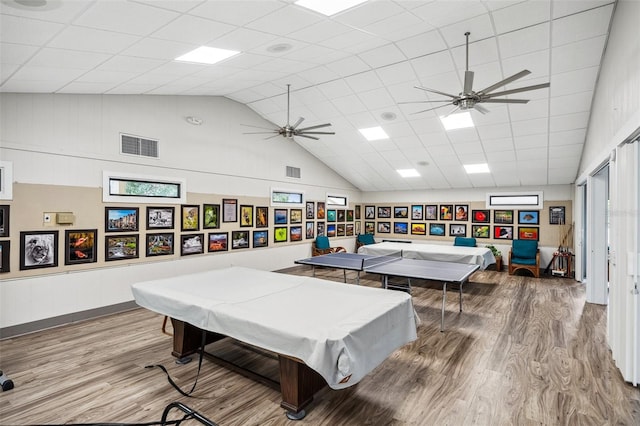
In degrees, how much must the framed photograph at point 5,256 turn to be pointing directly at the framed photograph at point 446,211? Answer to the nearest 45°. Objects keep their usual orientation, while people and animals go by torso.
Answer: approximately 90° to its left

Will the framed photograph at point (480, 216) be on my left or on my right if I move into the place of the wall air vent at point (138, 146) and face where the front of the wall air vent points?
on my left

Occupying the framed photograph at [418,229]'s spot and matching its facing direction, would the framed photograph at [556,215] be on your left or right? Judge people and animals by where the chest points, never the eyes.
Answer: on your left

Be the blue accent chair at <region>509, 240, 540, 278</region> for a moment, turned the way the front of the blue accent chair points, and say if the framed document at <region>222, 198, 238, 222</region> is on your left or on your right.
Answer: on your right

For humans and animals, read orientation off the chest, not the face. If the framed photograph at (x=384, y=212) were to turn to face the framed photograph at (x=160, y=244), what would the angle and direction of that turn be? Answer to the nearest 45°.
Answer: approximately 45° to its right

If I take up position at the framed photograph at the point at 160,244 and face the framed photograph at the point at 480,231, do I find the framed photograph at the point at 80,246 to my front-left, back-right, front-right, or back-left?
back-right

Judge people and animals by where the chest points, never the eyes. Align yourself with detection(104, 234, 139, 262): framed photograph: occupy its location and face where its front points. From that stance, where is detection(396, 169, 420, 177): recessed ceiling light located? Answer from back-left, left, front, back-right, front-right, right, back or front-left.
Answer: front-left

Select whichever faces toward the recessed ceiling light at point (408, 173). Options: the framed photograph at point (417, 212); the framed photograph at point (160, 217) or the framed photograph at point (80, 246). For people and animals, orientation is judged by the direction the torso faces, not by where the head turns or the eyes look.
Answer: the framed photograph at point (417, 212)

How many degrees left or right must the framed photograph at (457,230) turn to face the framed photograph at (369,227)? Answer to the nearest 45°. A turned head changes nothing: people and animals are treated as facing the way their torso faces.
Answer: approximately 90° to its right

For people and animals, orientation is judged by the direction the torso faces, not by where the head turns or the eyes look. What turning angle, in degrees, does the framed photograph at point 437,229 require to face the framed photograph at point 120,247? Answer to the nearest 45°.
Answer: approximately 45° to its right

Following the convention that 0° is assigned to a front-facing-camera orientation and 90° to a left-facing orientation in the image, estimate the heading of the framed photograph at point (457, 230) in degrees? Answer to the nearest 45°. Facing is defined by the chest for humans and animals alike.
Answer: approximately 0°

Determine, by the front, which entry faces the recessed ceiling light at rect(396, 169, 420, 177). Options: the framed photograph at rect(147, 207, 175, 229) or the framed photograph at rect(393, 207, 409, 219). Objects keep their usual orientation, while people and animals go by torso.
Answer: the framed photograph at rect(393, 207, 409, 219)
